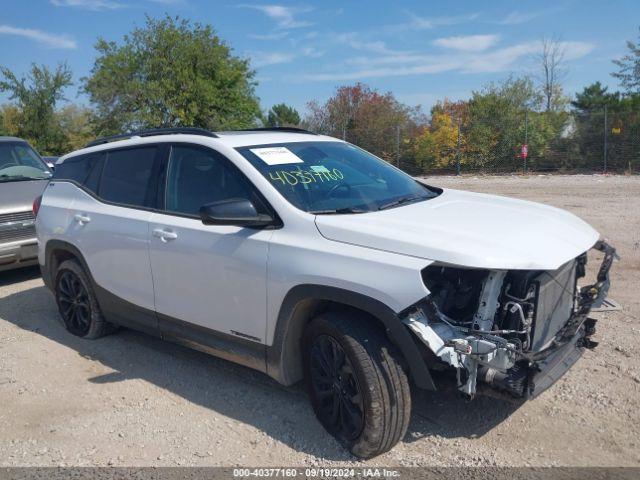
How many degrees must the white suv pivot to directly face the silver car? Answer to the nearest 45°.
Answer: approximately 180°

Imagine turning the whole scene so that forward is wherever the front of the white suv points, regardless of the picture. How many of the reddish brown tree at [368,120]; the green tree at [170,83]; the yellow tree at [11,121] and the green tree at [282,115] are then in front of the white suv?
0

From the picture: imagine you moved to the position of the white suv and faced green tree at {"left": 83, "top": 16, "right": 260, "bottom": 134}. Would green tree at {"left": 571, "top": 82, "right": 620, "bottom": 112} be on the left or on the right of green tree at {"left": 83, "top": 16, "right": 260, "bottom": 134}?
right

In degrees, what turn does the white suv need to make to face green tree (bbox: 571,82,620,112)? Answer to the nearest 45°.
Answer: approximately 90° to its left

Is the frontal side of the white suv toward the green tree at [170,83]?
no

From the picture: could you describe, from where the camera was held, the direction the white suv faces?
facing the viewer and to the right of the viewer

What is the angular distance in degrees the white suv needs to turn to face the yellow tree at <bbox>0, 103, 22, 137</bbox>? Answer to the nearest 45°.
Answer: approximately 180°

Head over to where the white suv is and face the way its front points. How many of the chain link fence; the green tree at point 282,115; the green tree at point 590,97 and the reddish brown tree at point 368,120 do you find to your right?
0

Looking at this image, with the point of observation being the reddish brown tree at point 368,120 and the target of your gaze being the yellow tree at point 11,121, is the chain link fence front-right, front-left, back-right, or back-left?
back-left

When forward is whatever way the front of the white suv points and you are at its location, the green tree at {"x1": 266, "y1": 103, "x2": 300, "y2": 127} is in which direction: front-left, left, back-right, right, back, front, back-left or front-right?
back-left

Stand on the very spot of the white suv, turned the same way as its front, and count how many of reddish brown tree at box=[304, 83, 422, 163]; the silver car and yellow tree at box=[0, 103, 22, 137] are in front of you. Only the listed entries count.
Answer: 0

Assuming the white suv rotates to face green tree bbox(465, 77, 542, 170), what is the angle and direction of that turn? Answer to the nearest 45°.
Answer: approximately 135° to its left

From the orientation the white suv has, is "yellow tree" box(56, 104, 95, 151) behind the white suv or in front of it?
behind

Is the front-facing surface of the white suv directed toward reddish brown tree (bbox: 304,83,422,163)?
no

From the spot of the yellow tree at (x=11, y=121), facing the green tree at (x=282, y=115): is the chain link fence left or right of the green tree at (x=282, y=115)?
right
